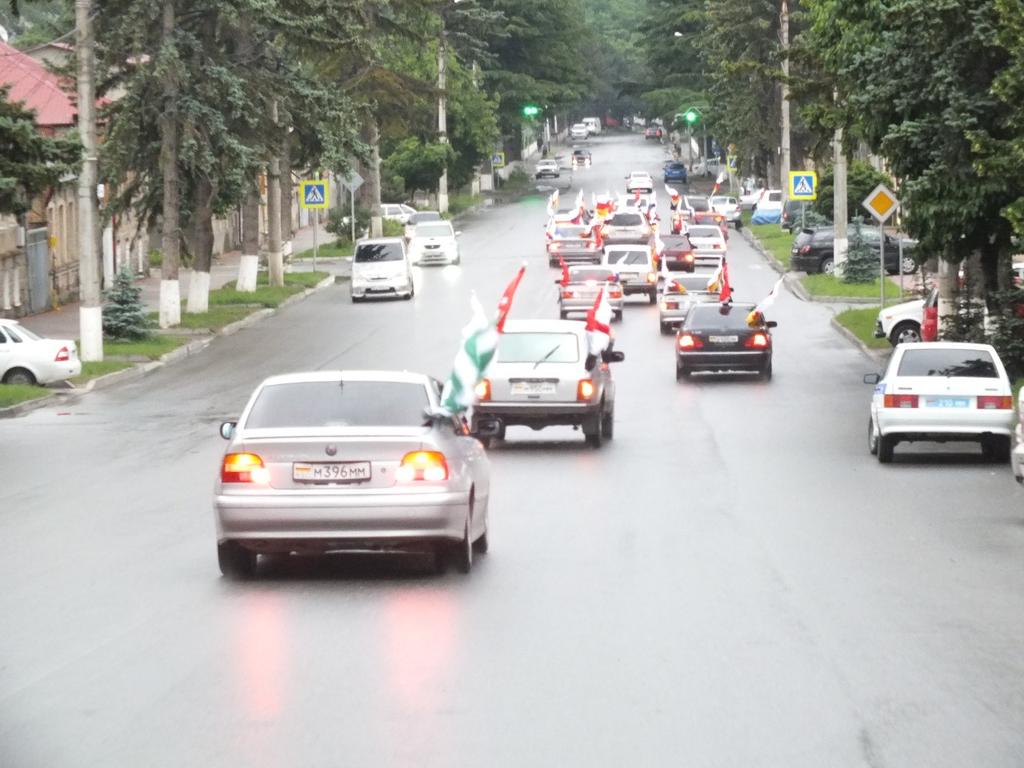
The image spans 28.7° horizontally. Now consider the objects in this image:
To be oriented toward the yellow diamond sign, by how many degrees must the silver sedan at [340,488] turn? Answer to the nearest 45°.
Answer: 0° — it already faces it

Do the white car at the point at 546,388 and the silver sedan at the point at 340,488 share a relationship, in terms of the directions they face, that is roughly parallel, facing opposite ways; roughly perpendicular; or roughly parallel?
roughly parallel

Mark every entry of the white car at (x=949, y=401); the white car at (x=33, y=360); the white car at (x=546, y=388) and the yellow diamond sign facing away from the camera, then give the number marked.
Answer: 2

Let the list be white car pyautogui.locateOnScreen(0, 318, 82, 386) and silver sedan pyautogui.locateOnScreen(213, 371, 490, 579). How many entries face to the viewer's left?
1

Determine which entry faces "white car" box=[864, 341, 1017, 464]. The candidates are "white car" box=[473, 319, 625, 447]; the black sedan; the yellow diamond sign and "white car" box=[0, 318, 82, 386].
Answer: the yellow diamond sign

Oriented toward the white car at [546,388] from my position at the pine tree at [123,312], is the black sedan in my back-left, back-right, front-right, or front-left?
front-left

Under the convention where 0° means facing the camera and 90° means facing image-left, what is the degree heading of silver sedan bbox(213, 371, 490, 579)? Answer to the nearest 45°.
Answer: approximately 180°

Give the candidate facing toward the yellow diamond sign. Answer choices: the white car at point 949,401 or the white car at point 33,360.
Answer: the white car at point 949,401

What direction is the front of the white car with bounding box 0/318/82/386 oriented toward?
to the viewer's left

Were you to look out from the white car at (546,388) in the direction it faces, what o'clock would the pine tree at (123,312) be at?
The pine tree is roughly at 11 o'clock from the white car.

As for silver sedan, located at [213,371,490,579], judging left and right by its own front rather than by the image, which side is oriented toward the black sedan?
front

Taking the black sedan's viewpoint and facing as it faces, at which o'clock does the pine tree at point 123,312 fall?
The pine tree is roughly at 10 o'clock from the black sedan.

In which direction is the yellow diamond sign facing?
toward the camera

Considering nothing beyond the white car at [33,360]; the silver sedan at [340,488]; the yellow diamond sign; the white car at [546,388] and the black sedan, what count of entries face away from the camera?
3

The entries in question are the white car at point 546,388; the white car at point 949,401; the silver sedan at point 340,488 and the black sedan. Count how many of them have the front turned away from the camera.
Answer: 4

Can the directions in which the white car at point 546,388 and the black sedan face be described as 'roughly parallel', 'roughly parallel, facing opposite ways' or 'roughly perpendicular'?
roughly parallel

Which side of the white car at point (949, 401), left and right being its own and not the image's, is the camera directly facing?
back

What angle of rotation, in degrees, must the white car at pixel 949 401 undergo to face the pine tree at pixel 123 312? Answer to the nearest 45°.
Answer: approximately 45° to its left

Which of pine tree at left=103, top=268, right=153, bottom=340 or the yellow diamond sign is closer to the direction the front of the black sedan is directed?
the yellow diamond sign

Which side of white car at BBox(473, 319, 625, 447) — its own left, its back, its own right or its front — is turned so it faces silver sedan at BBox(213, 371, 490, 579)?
back

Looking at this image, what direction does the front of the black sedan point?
away from the camera
